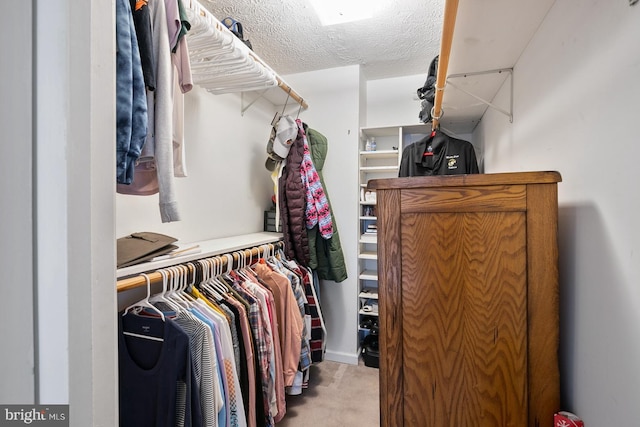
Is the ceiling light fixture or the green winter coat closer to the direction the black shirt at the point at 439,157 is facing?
the ceiling light fixture

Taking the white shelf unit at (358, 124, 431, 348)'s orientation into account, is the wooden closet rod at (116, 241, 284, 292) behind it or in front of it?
in front

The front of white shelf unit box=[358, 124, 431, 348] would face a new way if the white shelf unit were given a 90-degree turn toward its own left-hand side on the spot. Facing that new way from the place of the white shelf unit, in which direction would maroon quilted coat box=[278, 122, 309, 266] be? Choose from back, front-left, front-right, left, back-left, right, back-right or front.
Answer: back-right

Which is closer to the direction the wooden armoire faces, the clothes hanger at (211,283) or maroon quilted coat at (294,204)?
the clothes hanger

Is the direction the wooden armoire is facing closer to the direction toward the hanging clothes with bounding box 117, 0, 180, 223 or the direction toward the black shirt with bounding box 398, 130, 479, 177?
the hanging clothes

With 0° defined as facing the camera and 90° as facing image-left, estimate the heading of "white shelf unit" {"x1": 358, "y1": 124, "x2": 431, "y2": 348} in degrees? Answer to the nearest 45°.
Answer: approximately 0°

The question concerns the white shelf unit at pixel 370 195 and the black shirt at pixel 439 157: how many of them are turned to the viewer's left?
0
